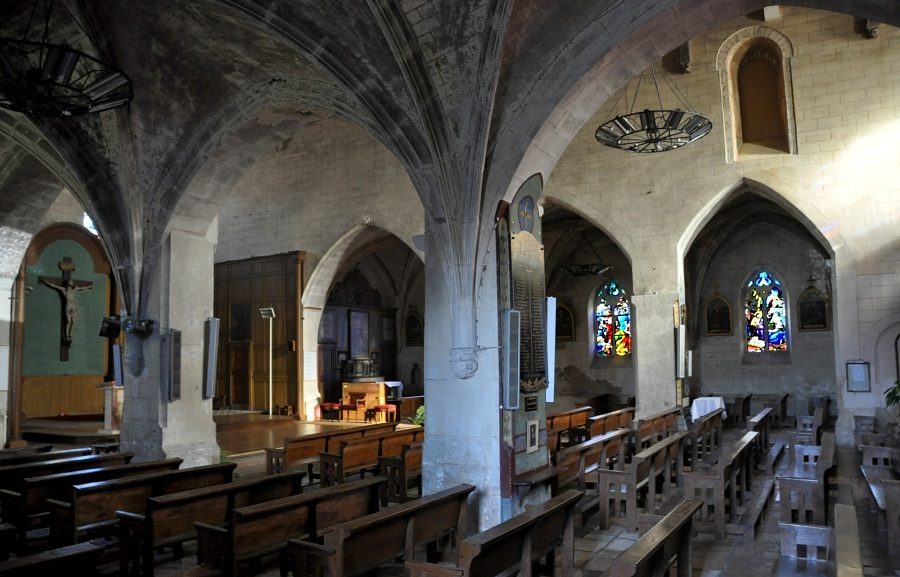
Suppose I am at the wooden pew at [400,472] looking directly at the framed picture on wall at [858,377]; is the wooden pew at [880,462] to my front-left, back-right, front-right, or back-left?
front-right

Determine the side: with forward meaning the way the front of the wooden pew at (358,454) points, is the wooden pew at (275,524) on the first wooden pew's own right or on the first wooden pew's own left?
on the first wooden pew's own left

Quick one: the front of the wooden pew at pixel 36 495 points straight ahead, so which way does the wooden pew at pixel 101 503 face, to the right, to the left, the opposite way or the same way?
the same way

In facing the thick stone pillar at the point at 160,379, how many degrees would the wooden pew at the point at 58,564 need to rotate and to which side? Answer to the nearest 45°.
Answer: approximately 45° to its right

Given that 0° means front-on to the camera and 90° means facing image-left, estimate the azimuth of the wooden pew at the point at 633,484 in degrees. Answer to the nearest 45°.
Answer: approximately 135°

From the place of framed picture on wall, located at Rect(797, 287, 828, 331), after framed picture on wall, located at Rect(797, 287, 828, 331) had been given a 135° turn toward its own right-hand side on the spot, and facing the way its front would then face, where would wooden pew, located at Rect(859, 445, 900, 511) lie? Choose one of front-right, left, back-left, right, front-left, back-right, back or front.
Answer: back-left

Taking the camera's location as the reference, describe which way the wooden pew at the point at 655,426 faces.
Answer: facing away from the viewer and to the left of the viewer

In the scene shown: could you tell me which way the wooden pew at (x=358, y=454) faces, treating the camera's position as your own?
facing away from the viewer and to the left of the viewer

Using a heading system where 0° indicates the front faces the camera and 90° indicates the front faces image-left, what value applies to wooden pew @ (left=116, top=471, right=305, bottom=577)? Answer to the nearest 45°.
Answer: approximately 135°

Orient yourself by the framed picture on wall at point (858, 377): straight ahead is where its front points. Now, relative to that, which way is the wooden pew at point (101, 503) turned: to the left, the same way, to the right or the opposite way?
to the right

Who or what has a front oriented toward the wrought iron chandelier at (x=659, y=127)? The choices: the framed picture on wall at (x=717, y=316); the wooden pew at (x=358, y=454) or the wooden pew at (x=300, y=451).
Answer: the framed picture on wall

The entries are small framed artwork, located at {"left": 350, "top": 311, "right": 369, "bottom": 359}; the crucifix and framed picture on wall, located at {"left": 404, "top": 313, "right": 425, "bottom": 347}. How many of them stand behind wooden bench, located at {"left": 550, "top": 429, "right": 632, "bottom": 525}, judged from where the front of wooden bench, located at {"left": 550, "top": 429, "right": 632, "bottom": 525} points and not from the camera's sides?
0

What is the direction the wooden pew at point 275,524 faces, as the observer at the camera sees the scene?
facing away from the viewer and to the left of the viewer

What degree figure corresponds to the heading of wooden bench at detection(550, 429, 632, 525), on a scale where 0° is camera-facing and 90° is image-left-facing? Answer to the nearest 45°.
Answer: approximately 135°

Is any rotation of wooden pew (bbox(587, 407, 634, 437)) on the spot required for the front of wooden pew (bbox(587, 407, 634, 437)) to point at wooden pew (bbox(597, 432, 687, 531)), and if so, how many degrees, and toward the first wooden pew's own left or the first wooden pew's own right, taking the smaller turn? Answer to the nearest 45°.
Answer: approximately 135° to the first wooden pew's own left

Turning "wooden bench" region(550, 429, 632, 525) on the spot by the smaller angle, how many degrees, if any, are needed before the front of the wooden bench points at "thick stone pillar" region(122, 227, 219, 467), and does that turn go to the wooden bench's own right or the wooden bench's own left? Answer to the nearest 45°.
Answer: approximately 45° to the wooden bench's own left

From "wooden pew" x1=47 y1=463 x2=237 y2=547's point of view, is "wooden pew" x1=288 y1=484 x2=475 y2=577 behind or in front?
behind
